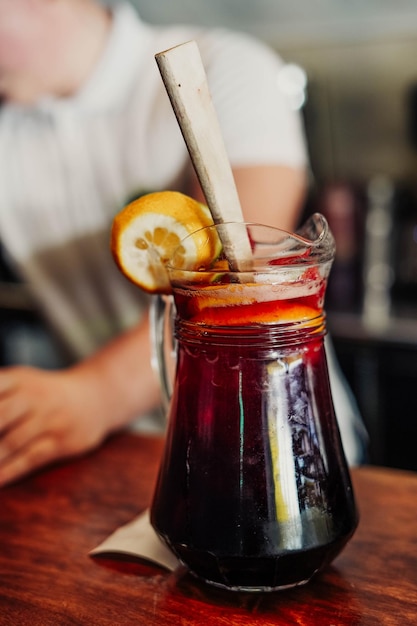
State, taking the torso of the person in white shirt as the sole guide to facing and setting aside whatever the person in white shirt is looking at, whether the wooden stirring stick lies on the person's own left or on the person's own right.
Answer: on the person's own left

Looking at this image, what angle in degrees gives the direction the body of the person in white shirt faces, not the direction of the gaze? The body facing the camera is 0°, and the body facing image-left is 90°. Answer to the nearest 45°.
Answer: approximately 45°

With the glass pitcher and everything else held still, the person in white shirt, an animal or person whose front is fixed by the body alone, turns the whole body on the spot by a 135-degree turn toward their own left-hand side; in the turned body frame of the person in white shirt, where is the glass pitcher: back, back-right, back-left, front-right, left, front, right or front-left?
right

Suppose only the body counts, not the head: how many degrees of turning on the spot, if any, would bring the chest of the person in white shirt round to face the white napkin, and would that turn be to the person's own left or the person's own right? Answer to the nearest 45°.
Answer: approximately 45° to the person's own left

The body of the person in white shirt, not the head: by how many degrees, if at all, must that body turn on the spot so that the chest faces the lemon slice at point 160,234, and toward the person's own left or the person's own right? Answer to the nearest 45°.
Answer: approximately 45° to the person's own left
